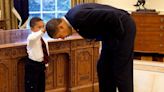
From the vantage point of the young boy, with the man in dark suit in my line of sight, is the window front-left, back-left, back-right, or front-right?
back-left

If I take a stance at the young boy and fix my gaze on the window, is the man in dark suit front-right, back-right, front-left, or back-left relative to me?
back-right

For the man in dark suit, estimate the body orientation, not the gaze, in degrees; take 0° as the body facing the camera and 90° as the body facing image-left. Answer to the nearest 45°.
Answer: approximately 90°

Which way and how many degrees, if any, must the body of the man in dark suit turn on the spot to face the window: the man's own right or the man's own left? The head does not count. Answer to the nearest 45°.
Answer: approximately 90° to the man's own right

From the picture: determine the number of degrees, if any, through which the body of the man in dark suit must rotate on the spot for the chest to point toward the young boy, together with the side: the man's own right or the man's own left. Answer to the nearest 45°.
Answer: approximately 45° to the man's own right
